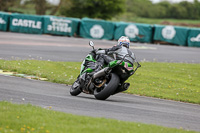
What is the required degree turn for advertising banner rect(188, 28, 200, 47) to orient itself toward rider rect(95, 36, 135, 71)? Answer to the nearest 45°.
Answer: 0° — it already faces them

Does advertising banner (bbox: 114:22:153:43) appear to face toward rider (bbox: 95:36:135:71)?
yes

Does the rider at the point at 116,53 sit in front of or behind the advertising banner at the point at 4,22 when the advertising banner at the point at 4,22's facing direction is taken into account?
in front

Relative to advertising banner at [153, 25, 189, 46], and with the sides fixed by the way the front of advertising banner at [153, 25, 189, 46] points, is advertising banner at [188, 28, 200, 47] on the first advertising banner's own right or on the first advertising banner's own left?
on the first advertising banner's own left

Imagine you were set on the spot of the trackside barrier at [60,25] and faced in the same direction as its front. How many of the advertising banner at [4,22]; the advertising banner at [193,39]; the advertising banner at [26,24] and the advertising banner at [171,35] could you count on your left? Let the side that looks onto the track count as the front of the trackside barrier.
2

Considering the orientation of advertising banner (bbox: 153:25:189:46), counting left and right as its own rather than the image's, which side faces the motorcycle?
front

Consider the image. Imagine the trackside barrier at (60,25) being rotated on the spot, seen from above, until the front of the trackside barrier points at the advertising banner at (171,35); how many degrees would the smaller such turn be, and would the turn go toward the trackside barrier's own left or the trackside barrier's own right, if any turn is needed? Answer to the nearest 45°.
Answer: approximately 90° to the trackside barrier's own left

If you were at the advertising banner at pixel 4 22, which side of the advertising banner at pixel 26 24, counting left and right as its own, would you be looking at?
right

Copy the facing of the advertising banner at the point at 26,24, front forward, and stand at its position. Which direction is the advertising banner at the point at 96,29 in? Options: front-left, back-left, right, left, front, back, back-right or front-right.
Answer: left

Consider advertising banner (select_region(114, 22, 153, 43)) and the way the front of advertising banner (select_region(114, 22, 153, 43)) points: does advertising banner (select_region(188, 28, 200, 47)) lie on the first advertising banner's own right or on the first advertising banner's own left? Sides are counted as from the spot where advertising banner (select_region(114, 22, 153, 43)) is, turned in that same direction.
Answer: on the first advertising banner's own left
